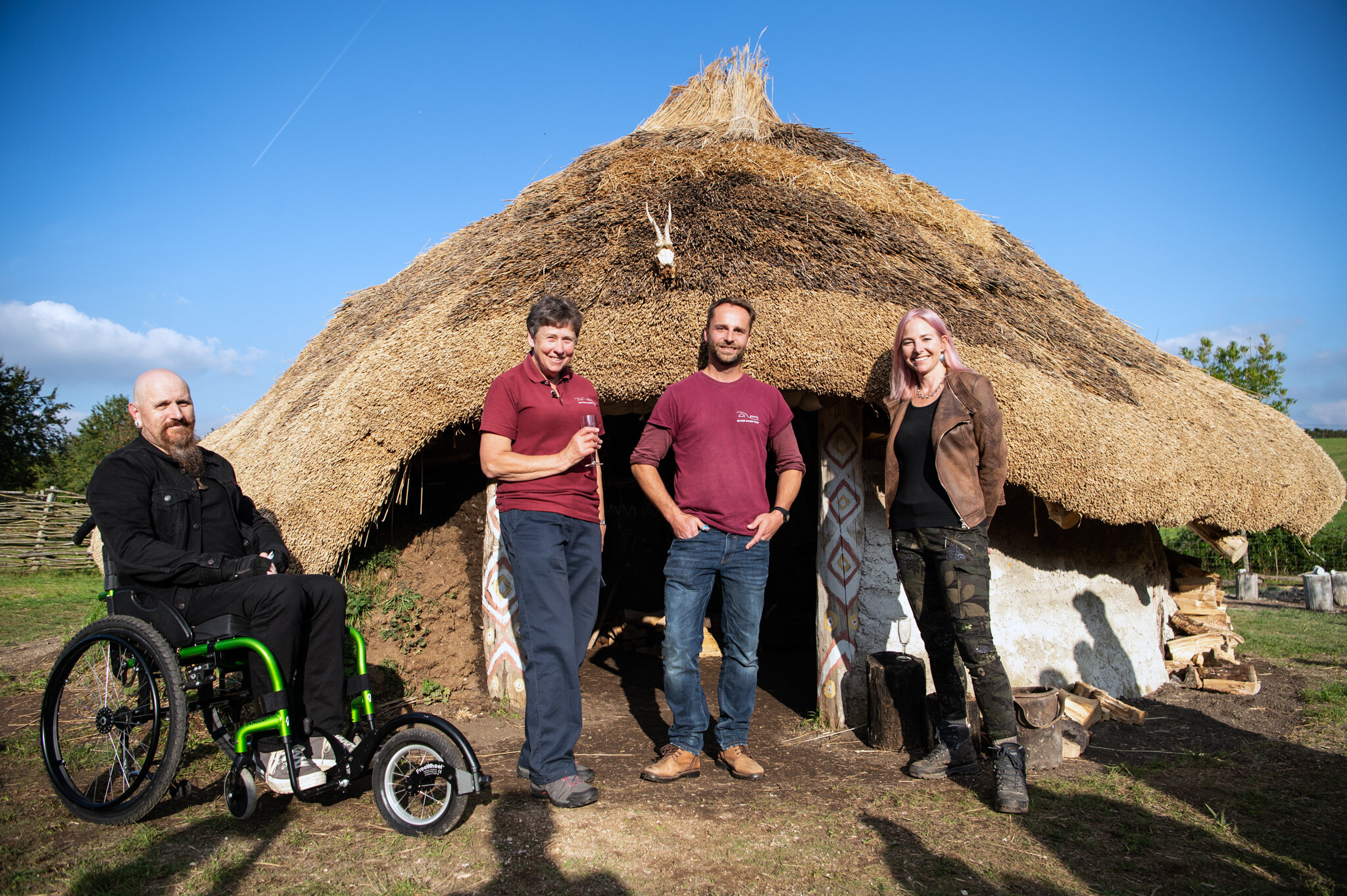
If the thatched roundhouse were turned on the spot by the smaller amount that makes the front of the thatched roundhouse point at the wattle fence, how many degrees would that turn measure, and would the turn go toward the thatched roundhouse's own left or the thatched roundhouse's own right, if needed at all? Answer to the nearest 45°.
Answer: approximately 135° to the thatched roundhouse's own right

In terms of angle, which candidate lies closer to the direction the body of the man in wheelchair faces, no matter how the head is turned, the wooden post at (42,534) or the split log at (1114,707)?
the split log

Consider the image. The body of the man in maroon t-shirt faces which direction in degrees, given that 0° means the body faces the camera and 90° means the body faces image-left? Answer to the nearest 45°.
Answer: approximately 0°

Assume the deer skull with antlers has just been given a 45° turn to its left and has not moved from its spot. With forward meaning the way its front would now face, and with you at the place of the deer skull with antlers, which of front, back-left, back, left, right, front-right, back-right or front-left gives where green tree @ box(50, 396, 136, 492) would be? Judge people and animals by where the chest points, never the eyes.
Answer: back

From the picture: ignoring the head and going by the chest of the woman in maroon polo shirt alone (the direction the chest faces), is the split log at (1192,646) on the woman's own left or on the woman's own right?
on the woman's own left

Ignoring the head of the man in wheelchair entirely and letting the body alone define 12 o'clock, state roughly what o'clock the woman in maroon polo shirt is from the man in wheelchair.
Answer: The woman in maroon polo shirt is roughly at 11 o'clock from the man in wheelchair.

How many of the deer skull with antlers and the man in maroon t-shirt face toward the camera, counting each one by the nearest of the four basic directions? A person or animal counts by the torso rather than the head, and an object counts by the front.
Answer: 2
